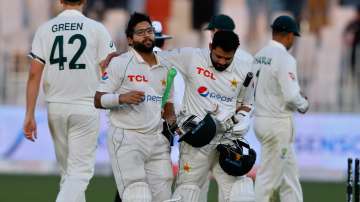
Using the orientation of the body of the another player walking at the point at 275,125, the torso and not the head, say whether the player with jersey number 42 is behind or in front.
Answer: behind

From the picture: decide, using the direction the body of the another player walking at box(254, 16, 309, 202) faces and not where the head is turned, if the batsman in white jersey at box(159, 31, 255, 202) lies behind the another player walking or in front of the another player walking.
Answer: behind

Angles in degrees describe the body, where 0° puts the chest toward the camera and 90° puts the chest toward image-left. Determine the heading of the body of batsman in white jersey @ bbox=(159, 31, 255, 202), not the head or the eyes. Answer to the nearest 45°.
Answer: approximately 0°

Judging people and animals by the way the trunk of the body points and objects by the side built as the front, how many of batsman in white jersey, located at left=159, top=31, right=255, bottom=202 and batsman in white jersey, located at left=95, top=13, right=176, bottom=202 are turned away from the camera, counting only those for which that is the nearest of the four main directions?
0

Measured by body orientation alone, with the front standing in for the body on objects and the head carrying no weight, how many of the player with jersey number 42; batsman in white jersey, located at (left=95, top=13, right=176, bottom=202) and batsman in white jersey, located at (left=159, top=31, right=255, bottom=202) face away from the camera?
1

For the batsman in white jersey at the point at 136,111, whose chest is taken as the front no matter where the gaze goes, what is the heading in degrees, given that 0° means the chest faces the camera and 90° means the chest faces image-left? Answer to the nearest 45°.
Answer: approximately 315°

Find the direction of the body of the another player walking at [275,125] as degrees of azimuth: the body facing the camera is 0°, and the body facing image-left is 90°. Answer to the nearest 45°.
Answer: approximately 225°

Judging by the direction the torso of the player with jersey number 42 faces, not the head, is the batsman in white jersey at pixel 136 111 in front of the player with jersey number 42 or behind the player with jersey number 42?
behind

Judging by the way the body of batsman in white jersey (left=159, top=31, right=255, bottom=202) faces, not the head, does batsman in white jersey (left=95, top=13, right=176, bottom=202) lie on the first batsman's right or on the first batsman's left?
on the first batsman's right

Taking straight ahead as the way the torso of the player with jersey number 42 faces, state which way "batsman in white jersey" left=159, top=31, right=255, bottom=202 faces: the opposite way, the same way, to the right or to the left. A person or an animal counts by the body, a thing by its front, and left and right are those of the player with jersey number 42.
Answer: the opposite way

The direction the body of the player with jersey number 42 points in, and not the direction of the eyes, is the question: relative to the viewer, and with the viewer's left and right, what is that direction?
facing away from the viewer

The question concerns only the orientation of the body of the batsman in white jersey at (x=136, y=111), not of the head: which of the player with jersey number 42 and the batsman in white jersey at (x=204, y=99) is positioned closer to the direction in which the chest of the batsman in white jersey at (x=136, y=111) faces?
the batsman in white jersey

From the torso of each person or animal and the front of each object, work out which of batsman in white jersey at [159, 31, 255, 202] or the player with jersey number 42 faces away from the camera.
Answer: the player with jersey number 42

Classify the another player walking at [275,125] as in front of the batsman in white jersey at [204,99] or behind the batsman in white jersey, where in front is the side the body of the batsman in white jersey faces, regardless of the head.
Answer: behind
